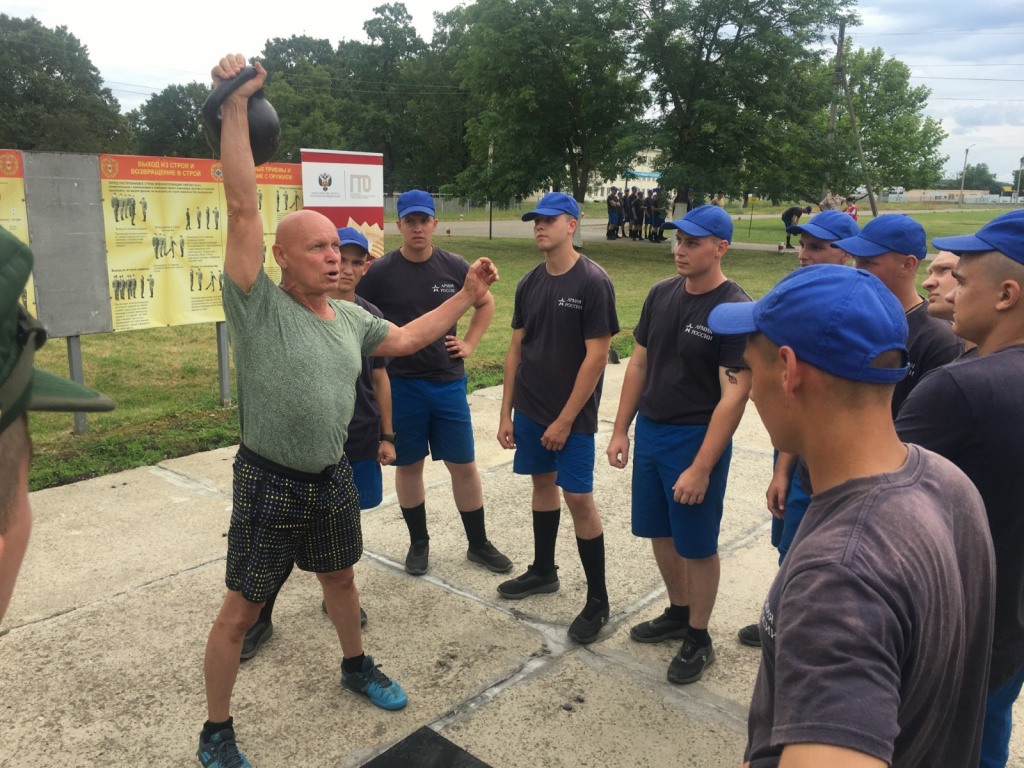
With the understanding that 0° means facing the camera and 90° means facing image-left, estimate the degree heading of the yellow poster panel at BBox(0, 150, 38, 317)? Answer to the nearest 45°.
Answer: approximately 0°

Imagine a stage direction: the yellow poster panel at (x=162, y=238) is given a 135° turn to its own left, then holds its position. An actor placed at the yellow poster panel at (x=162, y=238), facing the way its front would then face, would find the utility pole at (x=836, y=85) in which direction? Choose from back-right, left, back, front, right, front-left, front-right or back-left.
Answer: front

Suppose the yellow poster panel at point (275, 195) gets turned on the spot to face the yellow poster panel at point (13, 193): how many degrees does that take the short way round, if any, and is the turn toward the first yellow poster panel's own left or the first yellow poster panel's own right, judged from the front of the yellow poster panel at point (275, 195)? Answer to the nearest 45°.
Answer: approximately 45° to the first yellow poster panel's own right

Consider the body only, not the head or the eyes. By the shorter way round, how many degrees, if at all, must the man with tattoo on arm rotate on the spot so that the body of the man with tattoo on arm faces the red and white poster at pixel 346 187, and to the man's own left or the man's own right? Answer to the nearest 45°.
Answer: approximately 90° to the man's own right

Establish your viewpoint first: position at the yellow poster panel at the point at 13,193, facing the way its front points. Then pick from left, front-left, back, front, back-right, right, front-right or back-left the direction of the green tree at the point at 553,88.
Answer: back-left

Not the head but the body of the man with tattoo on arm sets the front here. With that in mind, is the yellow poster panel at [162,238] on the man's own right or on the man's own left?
on the man's own right

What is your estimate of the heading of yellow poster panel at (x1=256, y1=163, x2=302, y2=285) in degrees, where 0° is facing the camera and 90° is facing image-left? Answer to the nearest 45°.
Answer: approximately 0°

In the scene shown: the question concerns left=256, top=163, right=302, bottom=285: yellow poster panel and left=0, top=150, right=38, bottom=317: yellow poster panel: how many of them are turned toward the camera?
2

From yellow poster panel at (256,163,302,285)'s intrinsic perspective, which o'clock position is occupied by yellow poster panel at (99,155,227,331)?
yellow poster panel at (99,155,227,331) is roughly at 2 o'clock from yellow poster panel at (256,163,302,285).
